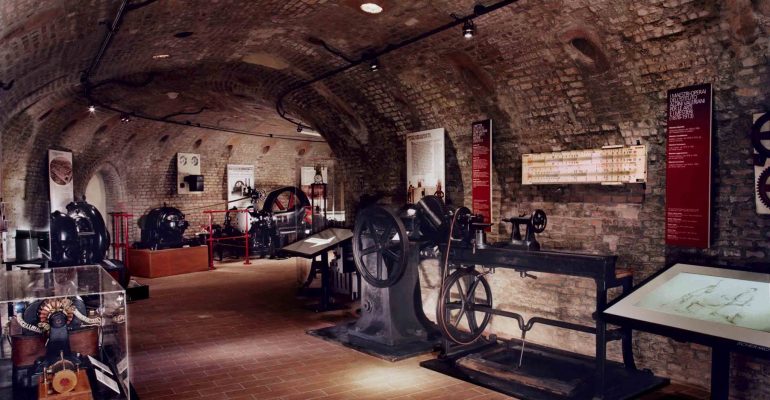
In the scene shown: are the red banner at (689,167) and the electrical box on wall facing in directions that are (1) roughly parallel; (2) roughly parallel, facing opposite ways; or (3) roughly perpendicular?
roughly perpendicular

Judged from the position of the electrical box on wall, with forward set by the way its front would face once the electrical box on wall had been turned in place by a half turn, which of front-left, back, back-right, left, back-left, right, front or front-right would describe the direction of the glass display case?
back

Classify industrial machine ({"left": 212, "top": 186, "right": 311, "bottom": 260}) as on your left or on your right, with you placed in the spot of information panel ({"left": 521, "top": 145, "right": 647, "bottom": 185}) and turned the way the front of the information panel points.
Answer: on your right

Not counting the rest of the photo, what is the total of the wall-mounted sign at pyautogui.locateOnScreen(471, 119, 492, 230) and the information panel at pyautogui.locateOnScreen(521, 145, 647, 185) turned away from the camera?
0

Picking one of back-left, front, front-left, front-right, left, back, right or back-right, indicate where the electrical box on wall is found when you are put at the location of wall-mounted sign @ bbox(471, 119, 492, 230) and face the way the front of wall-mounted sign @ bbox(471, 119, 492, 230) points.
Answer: right

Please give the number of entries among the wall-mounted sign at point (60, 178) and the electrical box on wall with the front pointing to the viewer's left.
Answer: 0

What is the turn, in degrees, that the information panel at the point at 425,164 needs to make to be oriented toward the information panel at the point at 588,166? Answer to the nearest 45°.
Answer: approximately 90° to its left

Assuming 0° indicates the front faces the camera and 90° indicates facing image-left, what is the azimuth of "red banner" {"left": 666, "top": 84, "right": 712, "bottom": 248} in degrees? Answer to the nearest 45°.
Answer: approximately 45°

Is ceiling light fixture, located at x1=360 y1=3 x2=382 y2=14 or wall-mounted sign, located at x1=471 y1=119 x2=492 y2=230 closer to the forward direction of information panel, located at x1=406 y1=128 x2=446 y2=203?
the ceiling light fixture

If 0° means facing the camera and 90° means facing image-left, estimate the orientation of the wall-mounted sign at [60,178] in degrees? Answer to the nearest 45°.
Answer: approximately 315°

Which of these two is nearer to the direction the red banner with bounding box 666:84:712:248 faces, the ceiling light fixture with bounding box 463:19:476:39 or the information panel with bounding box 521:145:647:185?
the ceiling light fixture

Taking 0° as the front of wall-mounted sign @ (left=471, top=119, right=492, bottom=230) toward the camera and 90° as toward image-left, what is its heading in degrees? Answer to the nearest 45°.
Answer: approximately 45°

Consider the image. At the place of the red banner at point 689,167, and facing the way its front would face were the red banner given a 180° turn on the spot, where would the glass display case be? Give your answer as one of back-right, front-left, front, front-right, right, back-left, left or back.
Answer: back

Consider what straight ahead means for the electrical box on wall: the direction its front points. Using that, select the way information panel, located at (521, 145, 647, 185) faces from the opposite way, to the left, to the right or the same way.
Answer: to the right

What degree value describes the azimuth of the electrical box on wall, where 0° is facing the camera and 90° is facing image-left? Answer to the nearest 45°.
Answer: approximately 0°

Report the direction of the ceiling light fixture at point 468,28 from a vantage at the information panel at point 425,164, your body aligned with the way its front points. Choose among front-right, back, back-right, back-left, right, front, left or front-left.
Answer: front-left
